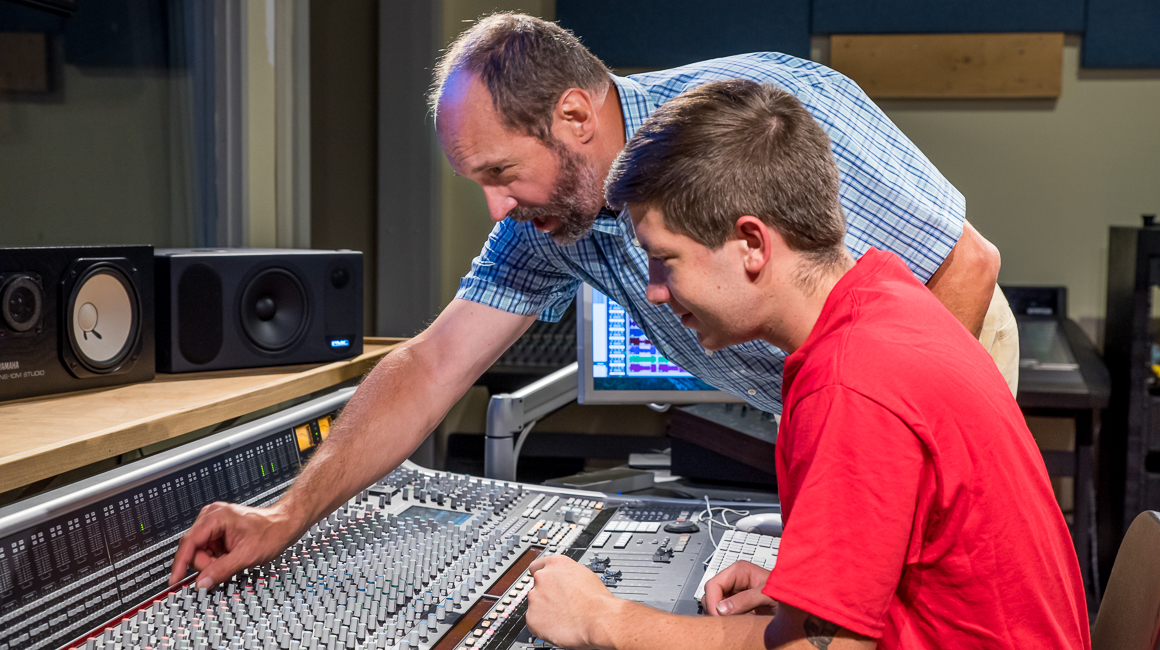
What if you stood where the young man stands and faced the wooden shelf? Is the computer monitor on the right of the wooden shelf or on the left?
right

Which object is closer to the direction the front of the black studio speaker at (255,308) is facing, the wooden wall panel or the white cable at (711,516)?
the white cable

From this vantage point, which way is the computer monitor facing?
toward the camera

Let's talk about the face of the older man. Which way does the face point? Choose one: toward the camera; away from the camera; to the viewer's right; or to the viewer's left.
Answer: to the viewer's left

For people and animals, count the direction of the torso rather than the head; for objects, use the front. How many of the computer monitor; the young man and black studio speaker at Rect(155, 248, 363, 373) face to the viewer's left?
1

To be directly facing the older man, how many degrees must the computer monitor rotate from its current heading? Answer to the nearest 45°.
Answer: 0° — it already faces them

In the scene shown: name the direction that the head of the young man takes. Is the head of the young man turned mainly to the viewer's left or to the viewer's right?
to the viewer's left

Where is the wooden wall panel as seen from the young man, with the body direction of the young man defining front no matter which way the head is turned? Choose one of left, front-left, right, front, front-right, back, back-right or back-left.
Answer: right

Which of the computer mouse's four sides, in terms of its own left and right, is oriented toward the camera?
left

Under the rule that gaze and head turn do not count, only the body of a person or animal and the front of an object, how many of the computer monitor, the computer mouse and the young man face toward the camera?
1

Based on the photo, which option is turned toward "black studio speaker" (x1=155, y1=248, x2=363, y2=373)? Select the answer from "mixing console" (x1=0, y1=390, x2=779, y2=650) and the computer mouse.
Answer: the computer mouse

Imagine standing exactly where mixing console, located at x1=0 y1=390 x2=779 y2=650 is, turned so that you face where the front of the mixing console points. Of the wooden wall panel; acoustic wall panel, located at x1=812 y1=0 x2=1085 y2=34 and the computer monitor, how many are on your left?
3

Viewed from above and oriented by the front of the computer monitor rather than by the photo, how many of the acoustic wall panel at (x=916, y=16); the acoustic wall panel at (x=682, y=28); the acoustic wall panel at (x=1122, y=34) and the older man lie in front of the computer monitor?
1

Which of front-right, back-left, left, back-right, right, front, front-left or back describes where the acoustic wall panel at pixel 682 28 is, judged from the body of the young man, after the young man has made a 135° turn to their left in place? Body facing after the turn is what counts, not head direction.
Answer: back-left
